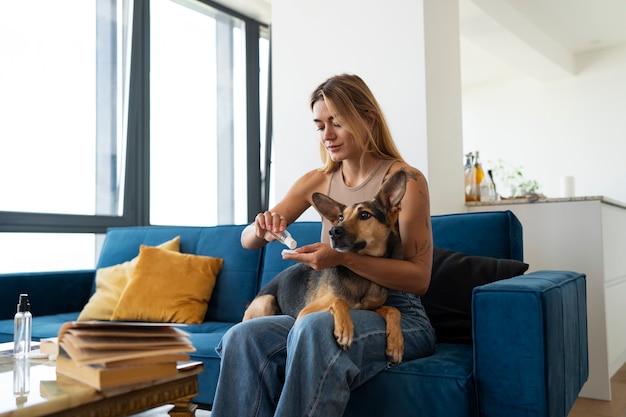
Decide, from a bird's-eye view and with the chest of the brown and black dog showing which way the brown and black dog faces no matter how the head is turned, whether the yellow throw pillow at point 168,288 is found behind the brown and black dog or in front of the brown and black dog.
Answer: behind

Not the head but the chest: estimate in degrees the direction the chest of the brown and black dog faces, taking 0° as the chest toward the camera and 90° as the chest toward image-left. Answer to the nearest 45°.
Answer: approximately 315°

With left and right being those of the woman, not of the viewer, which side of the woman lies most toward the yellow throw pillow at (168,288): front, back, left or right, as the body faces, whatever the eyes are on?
right

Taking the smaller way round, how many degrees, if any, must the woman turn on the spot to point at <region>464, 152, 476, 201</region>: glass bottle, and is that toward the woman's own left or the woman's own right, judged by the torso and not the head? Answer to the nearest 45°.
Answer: approximately 180°

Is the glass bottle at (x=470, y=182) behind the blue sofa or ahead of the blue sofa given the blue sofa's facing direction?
behind

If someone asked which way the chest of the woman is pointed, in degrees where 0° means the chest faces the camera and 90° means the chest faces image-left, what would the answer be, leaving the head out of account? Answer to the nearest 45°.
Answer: approximately 45°

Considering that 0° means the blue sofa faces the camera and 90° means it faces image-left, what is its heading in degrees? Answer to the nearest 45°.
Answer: approximately 45°

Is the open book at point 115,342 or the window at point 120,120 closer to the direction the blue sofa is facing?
the open book

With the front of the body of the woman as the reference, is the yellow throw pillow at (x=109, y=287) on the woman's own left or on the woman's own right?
on the woman's own right

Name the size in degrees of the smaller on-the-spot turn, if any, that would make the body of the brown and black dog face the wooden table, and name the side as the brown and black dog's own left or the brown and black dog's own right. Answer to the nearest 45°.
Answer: approximately 90° to the brown and black dog's own right
